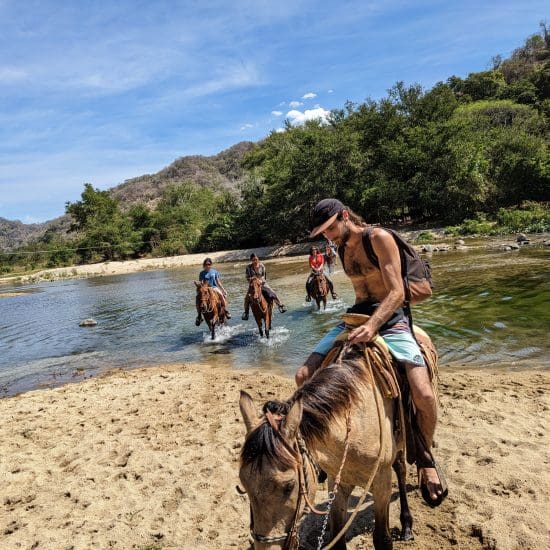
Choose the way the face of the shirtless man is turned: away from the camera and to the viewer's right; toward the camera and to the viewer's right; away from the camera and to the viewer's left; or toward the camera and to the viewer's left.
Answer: toward the camera and to the viewer's left

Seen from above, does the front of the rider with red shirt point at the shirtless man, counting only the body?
yes

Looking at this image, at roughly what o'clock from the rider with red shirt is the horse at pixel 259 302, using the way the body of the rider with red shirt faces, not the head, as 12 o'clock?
The horse is roughly at 1 o'clock from the rider with red shirt.

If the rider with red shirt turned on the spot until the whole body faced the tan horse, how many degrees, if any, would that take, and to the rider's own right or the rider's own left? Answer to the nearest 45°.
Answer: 0° — they already face it

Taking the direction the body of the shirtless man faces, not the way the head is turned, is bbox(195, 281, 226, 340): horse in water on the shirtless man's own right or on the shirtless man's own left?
on the shirtless man's own right

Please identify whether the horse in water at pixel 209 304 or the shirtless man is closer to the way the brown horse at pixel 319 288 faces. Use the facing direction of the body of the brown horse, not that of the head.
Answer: the shirtless man

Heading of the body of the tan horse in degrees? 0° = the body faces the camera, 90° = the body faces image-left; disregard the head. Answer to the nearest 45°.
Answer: approximately 45°

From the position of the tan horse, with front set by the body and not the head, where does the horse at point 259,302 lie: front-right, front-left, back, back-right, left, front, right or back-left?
back-right

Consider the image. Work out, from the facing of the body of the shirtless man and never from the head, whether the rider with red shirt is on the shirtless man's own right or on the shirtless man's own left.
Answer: on the shirtless man's own right
